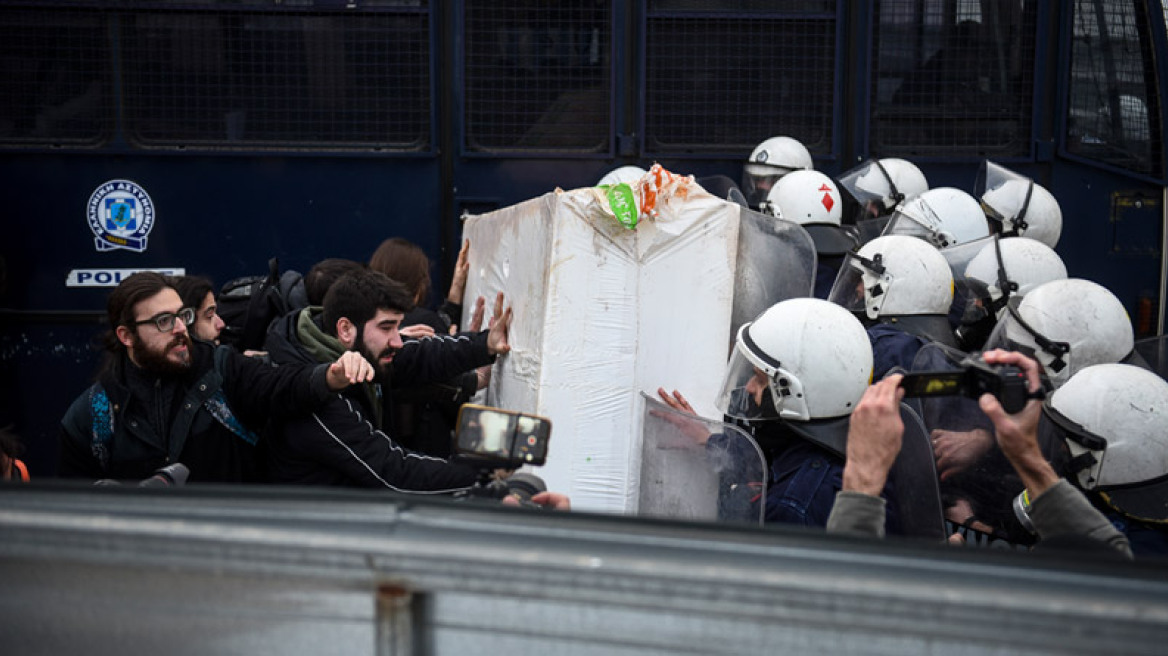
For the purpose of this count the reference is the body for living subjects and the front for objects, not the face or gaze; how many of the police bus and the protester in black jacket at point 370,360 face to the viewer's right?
2

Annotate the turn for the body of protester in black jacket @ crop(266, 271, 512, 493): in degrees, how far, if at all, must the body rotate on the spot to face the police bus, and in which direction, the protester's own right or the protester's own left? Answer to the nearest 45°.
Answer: approximately 90° to the protester's own left

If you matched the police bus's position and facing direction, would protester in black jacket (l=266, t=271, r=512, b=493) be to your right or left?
on your right

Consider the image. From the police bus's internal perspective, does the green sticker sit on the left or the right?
on its right

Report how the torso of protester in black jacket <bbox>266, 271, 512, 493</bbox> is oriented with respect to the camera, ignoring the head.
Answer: to the viewer's right

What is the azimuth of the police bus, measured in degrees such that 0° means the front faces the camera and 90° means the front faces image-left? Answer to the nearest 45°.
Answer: approximately 270°

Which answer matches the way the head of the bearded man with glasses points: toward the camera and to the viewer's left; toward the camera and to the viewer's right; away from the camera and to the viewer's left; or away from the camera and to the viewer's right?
toward the camera and to the viewer's right
